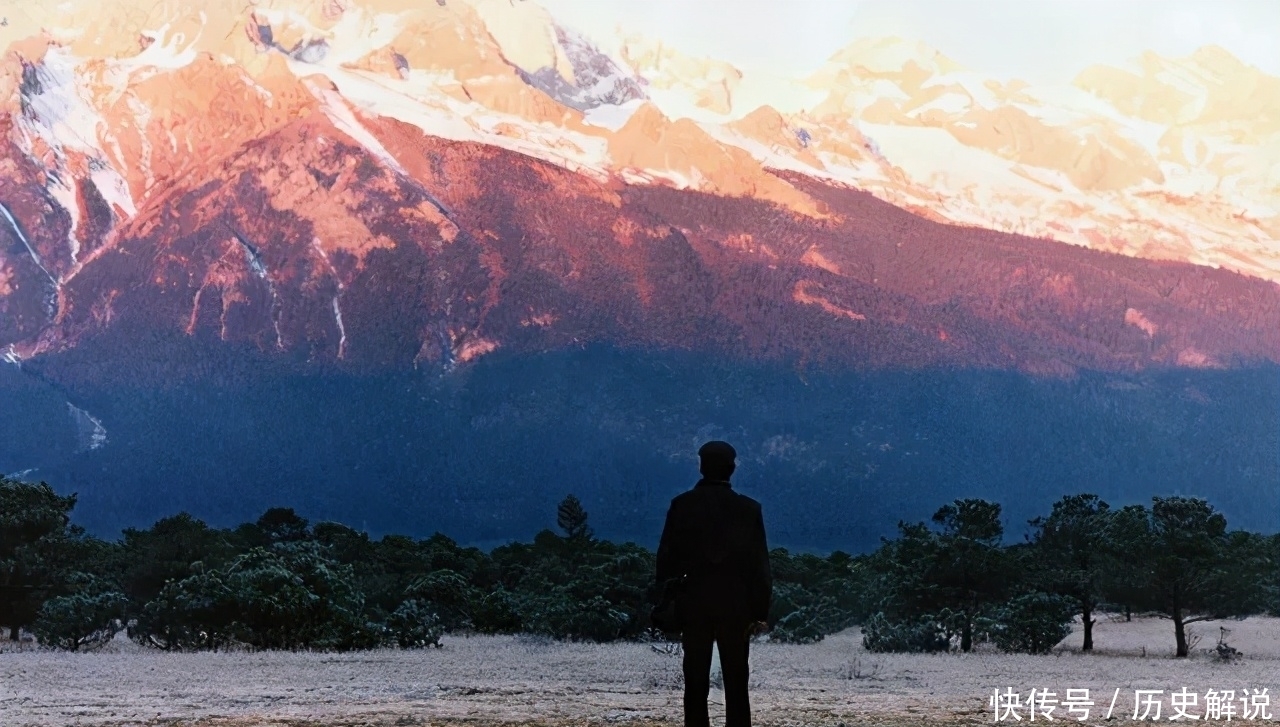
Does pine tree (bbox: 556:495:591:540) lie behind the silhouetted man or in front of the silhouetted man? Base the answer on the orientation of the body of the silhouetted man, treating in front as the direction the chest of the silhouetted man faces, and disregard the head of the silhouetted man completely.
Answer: in front

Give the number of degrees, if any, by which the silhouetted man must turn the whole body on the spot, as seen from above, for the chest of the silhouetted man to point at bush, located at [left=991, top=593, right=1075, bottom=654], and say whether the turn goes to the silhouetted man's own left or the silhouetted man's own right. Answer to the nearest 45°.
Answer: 0° — they already face it

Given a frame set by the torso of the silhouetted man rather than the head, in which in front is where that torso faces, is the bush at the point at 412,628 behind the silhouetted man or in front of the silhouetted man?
in front

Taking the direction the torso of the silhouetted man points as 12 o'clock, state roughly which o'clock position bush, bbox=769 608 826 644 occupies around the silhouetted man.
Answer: The bush is roughly at 12 o'clock from the silhouetted man.

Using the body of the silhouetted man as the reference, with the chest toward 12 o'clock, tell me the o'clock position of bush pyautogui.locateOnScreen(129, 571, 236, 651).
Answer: The bush is roughly at 11 o'clock from the silhouetted man.

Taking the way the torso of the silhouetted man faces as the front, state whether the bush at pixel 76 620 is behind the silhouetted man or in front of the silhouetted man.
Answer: in front

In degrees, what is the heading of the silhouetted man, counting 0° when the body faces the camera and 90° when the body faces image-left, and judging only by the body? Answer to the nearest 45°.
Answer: approximately 180°

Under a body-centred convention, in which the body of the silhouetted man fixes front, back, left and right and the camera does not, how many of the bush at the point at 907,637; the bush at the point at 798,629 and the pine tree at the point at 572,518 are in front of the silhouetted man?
3
